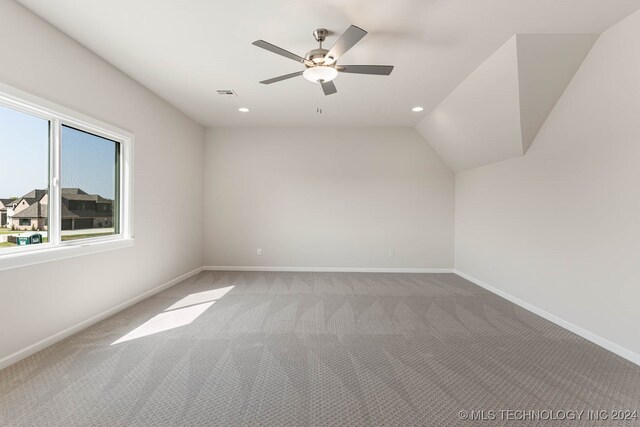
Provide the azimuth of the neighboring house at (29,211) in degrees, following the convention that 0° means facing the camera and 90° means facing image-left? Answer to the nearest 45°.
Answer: approximately 0°
